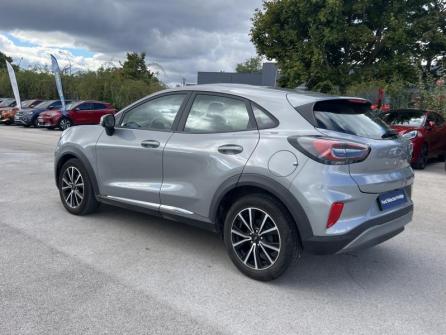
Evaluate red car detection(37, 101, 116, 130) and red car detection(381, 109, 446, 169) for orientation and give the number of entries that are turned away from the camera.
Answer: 0

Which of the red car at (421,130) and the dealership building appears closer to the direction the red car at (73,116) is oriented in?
the red car

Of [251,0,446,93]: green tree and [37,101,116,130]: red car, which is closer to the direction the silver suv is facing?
the red car

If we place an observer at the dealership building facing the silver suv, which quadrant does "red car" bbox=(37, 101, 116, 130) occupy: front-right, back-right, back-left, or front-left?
front-right

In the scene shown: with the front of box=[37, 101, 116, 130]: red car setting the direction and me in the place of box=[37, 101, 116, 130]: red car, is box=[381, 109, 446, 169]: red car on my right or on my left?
on my left

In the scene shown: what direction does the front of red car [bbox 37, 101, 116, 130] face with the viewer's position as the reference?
facing the viewer and to the left of the viewer

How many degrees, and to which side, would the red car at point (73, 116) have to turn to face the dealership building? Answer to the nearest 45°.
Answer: approximately 180°

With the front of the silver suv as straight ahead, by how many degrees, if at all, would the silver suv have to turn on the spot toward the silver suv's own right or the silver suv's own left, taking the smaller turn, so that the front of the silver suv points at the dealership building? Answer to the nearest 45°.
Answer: approximately 45° to the silver suv's own right

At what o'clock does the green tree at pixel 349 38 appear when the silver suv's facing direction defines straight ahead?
The green tree is roughly at 2 o'clock from the silver suv.

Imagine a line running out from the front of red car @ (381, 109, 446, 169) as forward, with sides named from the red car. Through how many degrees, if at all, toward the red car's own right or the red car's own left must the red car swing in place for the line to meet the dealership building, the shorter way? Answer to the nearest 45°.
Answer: approximately 90° to the red car's own right

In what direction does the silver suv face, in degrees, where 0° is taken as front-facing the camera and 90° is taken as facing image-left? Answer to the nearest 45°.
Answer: approximately 135°
